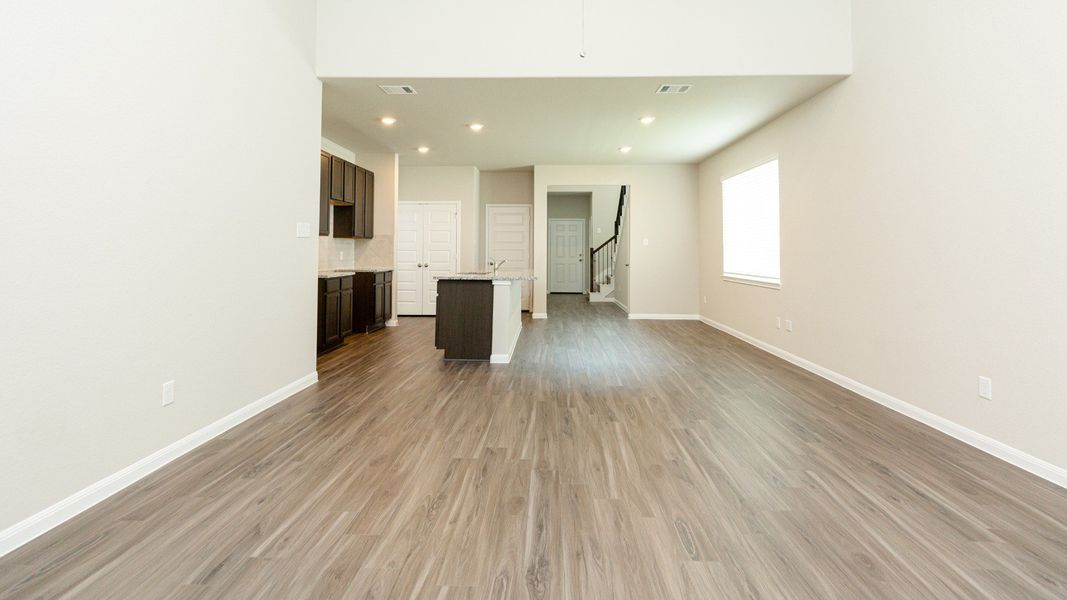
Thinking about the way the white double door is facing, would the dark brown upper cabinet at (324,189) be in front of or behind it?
in front

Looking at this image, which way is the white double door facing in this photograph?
toward the camera

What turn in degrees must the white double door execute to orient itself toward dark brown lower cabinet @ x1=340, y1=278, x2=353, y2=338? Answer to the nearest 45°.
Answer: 0° — it already faces it

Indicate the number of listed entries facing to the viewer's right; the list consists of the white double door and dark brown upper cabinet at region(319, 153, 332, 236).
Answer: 1

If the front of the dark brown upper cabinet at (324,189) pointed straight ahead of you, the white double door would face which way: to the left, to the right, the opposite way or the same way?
to the right

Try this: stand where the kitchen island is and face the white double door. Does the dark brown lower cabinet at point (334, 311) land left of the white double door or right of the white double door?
left

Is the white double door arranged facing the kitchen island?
yes

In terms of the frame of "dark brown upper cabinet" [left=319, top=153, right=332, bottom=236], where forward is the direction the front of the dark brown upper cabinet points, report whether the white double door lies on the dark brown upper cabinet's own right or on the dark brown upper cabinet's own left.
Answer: on the dark brown upper cabinet's own left

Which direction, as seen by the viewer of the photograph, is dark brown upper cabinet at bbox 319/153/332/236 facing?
facing to the right of the viewer

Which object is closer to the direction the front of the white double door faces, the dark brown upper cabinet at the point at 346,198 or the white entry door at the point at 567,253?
the dark brown upper cabinet

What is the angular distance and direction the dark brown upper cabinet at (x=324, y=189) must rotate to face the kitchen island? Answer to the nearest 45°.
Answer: approximately 45° to its right
